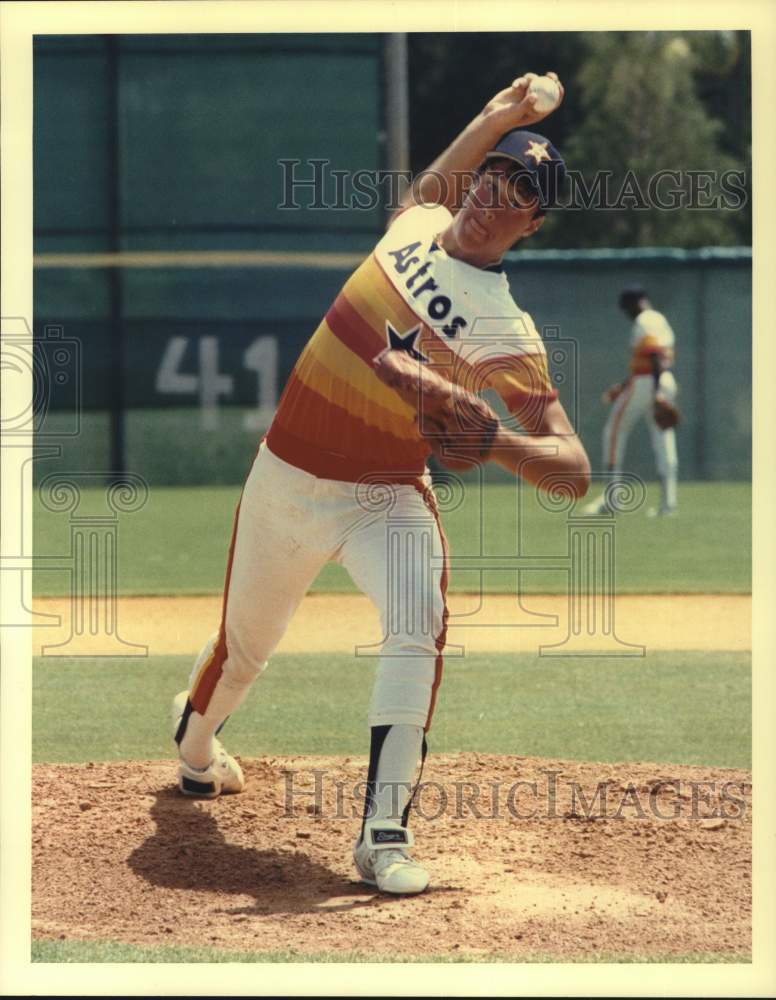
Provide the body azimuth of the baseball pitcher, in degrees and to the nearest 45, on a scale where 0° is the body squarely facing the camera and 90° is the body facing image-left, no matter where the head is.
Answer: approximately 0°

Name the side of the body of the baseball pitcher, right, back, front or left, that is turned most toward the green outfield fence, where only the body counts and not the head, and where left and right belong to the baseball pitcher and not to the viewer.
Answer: back

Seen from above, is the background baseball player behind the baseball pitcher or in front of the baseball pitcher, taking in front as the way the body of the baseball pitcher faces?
behind
